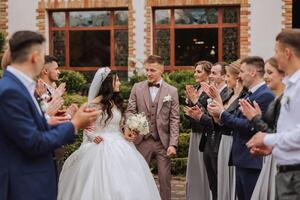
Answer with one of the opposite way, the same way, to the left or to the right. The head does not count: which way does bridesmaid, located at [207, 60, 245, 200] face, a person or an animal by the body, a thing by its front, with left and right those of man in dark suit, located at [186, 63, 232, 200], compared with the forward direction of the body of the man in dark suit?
the same way

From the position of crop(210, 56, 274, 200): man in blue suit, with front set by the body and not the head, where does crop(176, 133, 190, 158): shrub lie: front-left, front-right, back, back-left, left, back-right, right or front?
right

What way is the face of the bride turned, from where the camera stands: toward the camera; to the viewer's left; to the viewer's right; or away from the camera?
to the viewer's right

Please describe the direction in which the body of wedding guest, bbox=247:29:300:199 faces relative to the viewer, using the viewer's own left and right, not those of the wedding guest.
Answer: facing to the left of the viewer

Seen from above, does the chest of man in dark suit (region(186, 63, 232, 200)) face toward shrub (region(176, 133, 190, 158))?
no

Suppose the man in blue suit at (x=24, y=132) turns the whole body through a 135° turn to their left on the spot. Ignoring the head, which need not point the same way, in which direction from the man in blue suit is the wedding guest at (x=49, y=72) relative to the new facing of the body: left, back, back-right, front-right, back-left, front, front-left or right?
front-right

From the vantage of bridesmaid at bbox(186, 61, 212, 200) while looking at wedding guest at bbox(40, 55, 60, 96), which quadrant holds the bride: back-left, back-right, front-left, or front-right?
front-left

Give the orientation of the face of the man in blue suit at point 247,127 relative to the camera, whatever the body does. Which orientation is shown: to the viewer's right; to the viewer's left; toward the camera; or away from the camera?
to the viewer's left

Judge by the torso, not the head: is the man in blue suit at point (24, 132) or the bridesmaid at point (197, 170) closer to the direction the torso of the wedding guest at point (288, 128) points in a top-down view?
the man in blue suit

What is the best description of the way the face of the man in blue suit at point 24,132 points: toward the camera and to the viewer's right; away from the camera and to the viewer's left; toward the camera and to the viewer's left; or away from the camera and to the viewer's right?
away from the camera and to the viewer's right

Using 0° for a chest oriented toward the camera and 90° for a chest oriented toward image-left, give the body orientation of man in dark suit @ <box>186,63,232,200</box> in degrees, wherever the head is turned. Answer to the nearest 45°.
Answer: approximately 90°

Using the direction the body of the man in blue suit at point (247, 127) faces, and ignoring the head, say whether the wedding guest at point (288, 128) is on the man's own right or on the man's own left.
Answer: on the man's own left

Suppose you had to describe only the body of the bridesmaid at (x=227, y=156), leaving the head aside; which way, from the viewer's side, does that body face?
to the viewer's left

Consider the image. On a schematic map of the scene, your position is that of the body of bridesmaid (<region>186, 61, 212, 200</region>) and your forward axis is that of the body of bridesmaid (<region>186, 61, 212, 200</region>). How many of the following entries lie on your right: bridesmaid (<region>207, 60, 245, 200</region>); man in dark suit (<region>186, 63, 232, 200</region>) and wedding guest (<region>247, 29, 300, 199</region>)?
0

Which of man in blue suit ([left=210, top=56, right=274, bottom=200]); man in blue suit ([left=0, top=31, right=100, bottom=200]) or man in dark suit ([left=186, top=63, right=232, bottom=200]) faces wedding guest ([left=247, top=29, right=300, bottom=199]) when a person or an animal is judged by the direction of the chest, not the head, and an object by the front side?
man in blue suit ([left=0, top=31, right=100, bottom=200])

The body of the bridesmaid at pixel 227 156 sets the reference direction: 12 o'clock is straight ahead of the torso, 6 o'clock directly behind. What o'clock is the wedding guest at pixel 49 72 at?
The wedding guest is roughly at 12 o'clock from the bridesmaid.

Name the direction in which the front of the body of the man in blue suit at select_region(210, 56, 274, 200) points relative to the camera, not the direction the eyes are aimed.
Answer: to the viewer's left

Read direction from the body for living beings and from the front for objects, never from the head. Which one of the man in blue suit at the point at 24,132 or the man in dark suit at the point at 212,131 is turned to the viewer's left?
the man in dark suit

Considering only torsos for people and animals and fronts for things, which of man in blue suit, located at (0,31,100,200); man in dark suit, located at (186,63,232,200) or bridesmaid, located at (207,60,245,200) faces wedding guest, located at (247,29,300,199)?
the man in blue suit

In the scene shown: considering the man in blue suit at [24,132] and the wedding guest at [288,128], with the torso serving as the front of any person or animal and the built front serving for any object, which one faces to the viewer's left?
the wedding guest

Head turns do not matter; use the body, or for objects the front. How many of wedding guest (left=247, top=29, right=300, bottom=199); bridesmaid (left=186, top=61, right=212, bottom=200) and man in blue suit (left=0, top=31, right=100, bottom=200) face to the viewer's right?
1
